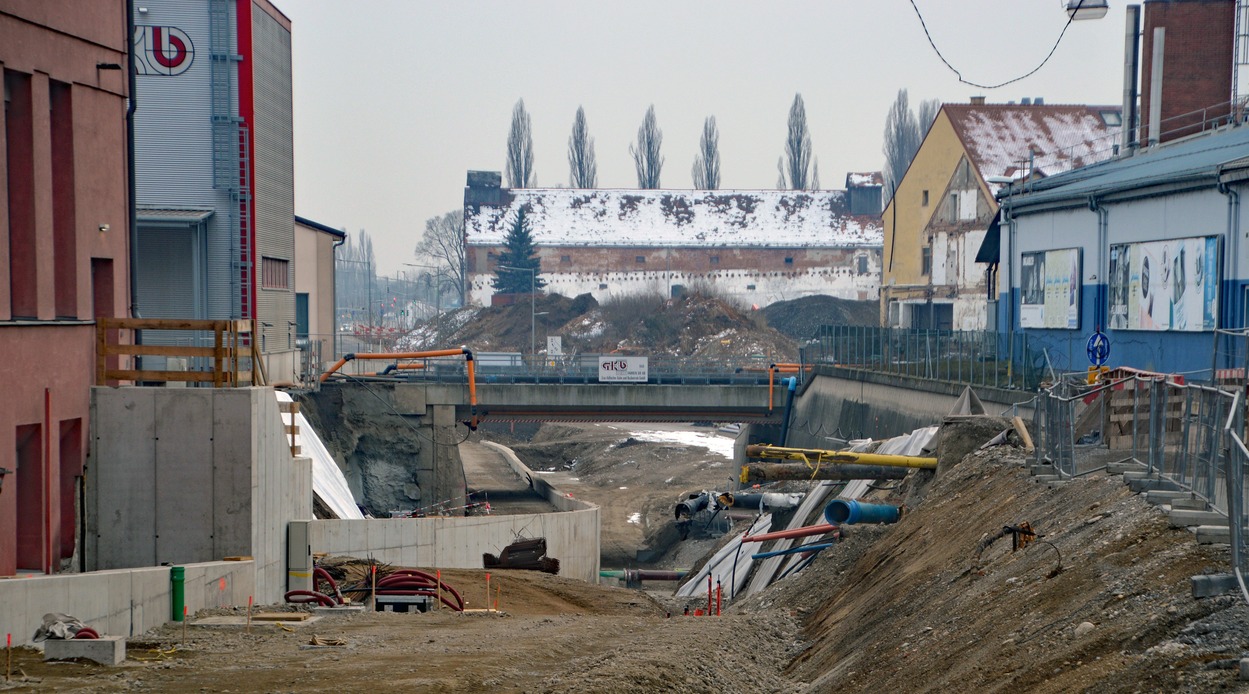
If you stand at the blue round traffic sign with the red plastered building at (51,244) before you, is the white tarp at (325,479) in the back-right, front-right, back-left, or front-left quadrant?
front-right

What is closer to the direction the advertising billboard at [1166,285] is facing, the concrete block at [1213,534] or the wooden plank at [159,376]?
the wooden plank

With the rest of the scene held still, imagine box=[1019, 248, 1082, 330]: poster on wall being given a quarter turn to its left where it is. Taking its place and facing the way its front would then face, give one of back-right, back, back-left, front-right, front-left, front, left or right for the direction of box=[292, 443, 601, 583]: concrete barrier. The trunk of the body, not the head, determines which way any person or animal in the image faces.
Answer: right

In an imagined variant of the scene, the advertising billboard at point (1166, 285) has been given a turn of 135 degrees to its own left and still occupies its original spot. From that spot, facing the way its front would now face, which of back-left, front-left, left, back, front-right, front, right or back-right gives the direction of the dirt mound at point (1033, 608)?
right

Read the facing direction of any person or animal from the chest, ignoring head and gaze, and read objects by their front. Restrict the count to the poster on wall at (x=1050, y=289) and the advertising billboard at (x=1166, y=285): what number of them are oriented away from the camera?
0

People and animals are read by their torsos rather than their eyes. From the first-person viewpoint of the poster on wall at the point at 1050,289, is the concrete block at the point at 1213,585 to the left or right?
on its left

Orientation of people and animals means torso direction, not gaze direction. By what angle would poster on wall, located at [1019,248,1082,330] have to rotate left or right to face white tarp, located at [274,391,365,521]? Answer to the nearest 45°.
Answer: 0° — it already faces it

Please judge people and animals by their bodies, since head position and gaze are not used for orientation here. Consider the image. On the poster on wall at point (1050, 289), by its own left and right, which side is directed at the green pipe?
front

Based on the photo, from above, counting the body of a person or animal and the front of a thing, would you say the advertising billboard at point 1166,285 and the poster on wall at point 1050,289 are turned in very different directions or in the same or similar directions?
same or similar directions

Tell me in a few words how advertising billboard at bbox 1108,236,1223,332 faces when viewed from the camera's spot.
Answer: facing the viewer and to the left of the viewer

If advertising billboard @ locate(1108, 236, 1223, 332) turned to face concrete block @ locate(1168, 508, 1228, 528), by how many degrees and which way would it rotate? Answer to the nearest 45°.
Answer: approximately 45° to its left

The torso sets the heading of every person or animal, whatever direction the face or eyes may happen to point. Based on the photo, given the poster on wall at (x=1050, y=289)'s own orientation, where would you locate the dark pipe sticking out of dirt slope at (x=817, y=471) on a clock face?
The dark pipe sticking out of dirt slope is roughly at 11 o'clock from the poster on wall.

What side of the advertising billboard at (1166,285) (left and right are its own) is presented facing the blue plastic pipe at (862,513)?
front

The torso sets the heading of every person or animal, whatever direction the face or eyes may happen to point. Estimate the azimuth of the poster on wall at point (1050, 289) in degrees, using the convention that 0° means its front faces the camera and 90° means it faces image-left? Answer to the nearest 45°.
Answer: approximately 45°

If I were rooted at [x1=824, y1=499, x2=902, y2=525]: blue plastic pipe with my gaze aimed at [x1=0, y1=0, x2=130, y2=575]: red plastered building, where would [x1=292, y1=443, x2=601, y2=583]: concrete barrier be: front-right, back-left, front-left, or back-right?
front-right

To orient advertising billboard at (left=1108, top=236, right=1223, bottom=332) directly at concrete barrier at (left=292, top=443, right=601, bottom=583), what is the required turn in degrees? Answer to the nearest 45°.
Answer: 0° — it already faces it

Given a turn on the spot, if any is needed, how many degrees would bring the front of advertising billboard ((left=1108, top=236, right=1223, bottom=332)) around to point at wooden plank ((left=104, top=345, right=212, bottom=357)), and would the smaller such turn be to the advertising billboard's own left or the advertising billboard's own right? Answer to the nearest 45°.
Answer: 0° — it already faces it
